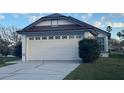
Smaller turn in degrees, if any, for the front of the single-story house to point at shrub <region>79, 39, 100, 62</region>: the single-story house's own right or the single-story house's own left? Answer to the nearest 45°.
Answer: approximately 45° to the single-story house's own left

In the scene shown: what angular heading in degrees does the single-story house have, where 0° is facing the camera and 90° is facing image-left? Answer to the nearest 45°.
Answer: approximately 0°
